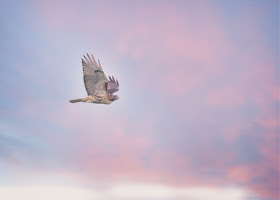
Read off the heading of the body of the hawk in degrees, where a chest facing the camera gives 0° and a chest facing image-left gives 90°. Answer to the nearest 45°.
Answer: approximately 270°
